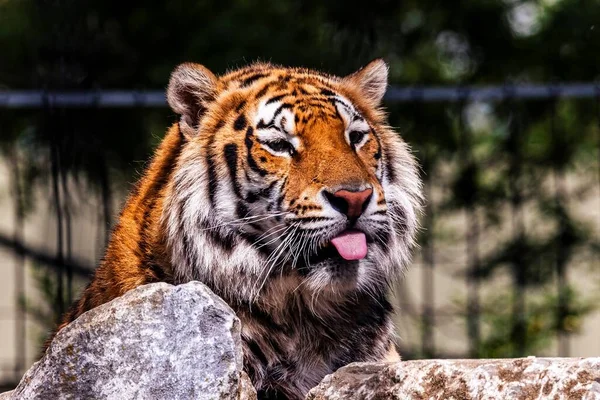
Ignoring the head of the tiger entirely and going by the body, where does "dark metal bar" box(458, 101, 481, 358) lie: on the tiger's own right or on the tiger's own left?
on the tiger's own left

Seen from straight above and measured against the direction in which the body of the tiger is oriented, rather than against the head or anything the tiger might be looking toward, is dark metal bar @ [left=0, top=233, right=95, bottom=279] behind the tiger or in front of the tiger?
behind

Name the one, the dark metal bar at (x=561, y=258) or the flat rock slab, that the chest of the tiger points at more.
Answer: the flat rock slab

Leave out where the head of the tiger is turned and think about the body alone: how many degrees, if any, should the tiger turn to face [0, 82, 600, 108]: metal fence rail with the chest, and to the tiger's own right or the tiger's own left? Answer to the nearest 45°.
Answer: approximately 135° to the tiger's own left

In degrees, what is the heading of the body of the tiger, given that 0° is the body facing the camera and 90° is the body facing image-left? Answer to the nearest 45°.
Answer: approximately 315°
